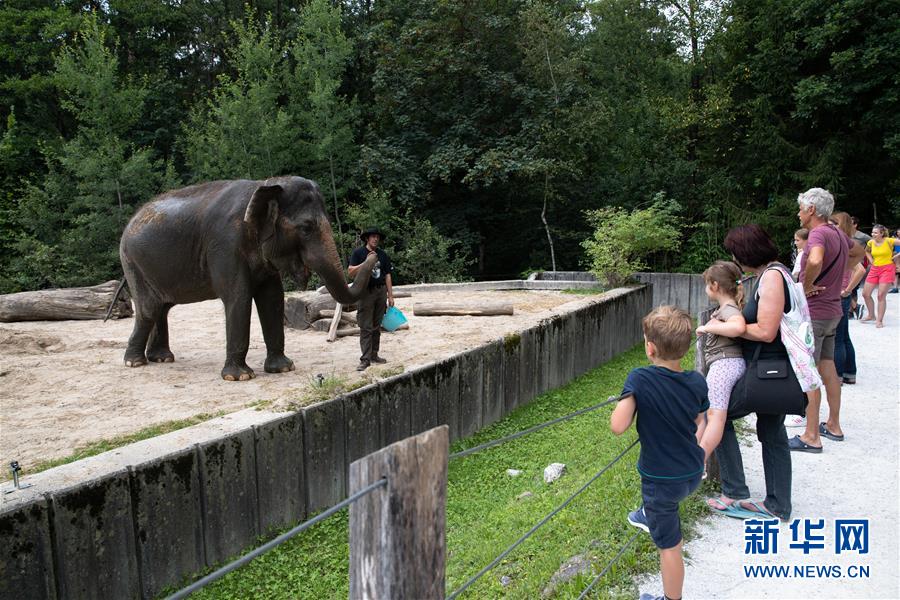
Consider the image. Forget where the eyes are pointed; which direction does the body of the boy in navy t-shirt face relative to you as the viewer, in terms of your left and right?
facing away from the viewer and to the left of the viewer

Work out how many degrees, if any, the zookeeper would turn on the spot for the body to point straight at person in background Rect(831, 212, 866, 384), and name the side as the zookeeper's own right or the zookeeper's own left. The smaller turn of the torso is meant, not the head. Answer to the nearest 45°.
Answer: approximately 90° to the zookeeper's own left

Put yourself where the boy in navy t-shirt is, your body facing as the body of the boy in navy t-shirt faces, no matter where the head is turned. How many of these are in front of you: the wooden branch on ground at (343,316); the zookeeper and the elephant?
3

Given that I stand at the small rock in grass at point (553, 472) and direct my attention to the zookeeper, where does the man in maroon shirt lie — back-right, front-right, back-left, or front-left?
back-right

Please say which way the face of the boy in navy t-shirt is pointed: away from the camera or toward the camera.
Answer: away from the camera

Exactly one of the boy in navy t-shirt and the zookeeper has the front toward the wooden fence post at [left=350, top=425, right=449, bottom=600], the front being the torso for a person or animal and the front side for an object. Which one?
the zookeeper
